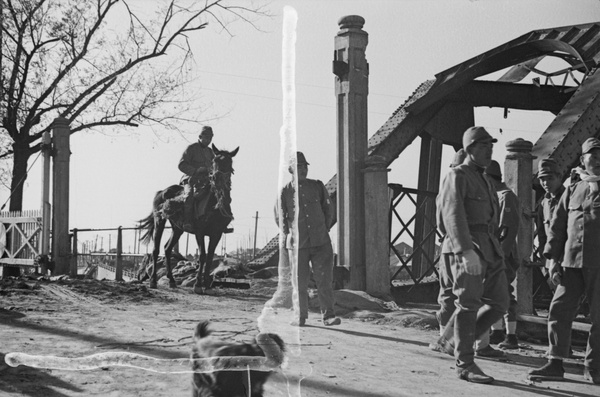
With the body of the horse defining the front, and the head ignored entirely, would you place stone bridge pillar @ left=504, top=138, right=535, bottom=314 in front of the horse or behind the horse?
in front

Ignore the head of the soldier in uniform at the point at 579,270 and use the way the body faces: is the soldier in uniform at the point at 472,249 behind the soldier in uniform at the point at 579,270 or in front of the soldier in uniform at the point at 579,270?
in front

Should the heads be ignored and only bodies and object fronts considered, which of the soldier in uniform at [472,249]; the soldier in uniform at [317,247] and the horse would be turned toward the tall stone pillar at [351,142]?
the horse

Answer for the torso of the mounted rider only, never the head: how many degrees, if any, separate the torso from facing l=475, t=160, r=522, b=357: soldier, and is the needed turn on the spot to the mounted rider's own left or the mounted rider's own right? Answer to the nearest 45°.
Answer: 0° — they already face them

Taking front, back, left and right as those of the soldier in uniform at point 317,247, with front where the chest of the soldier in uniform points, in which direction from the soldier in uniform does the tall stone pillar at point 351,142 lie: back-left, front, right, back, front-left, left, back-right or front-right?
back

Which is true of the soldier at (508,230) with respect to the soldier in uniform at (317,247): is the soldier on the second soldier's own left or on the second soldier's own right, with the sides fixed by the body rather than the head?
on the second soldier's own left

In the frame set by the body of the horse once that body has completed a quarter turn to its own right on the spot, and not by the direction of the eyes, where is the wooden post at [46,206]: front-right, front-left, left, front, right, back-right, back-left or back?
right

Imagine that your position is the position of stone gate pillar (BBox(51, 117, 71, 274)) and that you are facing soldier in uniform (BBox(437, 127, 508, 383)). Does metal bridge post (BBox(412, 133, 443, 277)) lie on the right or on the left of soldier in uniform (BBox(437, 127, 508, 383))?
left

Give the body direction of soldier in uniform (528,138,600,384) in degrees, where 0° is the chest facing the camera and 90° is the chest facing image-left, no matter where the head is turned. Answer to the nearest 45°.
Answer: approximately 45°

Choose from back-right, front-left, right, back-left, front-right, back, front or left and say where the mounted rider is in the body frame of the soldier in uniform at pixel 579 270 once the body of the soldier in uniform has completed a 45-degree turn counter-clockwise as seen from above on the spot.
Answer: back-right

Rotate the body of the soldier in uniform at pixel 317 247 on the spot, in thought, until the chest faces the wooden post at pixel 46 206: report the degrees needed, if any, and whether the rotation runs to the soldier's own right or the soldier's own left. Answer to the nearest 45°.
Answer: approximately 135° to the soldier's own right

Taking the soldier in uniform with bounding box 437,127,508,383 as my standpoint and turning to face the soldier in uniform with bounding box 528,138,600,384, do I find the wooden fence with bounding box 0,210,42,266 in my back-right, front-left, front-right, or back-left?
back-left

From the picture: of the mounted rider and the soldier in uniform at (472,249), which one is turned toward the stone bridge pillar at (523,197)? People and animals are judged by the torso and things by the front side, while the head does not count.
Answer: the mounted rider

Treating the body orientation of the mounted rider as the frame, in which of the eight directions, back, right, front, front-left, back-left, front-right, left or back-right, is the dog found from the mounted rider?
front-right
